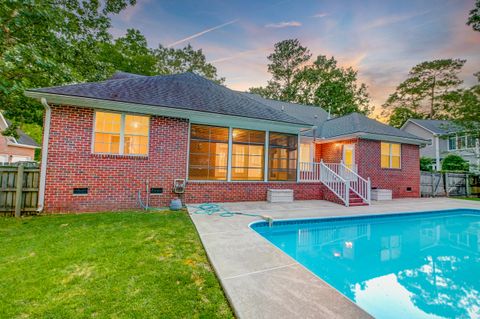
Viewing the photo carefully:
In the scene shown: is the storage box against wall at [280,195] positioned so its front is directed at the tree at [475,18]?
no

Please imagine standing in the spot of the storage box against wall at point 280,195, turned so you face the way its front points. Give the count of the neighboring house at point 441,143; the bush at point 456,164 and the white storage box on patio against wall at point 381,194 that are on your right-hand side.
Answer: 0

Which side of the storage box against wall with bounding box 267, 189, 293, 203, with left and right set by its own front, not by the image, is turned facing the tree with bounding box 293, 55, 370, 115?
back

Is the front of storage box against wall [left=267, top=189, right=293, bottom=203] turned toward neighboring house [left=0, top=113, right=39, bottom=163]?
no

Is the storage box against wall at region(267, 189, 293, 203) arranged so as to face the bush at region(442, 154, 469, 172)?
no

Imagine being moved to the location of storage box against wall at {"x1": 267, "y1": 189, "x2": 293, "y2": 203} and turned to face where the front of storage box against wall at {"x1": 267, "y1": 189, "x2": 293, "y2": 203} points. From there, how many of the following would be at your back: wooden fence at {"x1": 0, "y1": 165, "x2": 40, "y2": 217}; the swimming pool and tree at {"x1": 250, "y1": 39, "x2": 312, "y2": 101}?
1

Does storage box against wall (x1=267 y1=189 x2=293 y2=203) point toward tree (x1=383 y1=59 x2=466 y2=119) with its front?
no

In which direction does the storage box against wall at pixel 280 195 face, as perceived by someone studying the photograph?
facing the viewer

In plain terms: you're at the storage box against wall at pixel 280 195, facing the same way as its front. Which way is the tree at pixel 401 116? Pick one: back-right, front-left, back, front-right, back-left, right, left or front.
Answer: back-left

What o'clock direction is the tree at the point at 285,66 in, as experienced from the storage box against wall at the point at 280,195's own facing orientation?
The tree is roughly at 6 o'clock from the storage box against wall.
